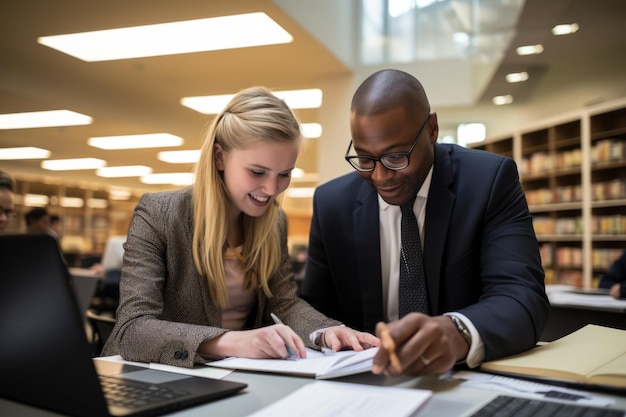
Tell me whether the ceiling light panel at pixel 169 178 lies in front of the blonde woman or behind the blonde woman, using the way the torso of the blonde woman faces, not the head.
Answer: behind

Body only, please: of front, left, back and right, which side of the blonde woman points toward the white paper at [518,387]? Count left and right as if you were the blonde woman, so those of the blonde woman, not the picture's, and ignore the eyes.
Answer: front

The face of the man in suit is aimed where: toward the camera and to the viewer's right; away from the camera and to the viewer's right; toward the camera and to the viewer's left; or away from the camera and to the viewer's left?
toward the camera and to the viewer's left

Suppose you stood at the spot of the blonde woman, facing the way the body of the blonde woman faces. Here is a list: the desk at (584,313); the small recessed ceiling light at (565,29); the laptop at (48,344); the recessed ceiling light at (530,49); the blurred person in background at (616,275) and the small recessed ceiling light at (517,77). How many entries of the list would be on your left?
5

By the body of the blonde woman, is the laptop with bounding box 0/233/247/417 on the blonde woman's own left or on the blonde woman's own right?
on the blonde woman's own right

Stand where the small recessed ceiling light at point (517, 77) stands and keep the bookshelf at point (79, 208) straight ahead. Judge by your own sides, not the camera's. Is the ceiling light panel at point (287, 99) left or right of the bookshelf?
left

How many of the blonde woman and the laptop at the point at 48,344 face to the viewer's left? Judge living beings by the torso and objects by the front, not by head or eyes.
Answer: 0

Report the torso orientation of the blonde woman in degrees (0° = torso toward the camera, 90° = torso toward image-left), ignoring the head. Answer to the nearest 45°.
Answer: approximately 315°
